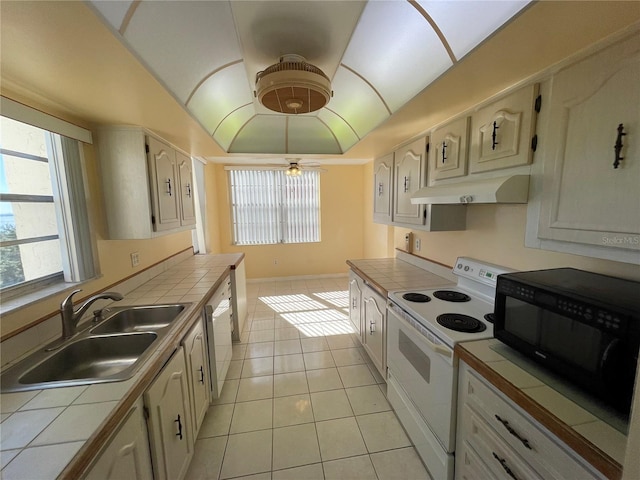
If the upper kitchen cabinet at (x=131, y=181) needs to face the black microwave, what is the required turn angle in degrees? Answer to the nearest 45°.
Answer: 0° — it already faces it

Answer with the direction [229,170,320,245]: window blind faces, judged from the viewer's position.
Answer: facing the viewer

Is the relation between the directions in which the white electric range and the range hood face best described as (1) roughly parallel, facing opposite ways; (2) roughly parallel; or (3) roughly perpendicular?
roughly parallel

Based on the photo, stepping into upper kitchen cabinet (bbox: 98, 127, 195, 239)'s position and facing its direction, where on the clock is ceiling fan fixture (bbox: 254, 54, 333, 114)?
The ceiling fan fixture is roughly at 12 o'clock from the upper kitchen cabinet.

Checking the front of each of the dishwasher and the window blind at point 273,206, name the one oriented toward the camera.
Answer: the window blind

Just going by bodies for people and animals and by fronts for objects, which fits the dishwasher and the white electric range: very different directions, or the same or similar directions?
very different directions

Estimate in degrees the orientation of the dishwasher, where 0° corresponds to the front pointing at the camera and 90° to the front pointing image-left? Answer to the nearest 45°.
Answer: approximately 270°

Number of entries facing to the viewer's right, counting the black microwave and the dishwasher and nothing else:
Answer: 1

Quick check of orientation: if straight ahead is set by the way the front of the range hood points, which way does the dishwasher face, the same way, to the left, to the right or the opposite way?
the opposite way

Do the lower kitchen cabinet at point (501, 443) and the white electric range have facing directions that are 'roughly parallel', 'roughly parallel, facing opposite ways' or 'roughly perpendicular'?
roughly parallel

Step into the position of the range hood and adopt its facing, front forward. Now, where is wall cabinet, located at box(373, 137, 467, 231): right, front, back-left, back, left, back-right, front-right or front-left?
right

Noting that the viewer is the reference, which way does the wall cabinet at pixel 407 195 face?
facing the viewer and to the left of the viewer

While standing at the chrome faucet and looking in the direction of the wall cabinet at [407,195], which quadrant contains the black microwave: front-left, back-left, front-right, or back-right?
front-right

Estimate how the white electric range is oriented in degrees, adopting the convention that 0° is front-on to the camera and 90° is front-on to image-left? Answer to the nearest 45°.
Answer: approximately 45°

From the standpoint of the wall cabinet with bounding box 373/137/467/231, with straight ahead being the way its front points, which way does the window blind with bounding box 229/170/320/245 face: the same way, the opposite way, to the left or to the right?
to the left

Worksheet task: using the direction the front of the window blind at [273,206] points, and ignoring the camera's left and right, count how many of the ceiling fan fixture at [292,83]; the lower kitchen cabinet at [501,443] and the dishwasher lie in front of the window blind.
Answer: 3
